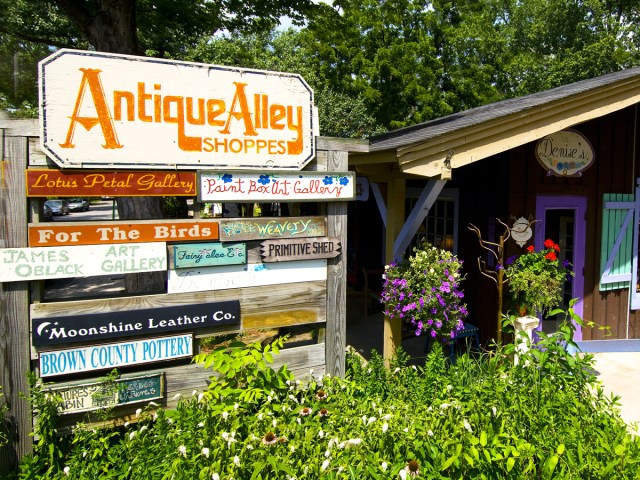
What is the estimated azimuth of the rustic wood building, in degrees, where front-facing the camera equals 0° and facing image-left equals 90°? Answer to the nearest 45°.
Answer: approximately 0°

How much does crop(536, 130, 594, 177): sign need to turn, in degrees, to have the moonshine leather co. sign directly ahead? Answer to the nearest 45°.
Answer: approximately 45° to its right

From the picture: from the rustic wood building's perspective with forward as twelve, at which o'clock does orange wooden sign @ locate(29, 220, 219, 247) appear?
The orange wooden sign is roughly at 1 o'clock from the rustic wood building.

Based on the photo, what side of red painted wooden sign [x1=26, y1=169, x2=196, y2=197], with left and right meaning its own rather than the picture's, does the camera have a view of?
front

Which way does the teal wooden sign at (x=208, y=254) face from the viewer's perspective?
toward the camera

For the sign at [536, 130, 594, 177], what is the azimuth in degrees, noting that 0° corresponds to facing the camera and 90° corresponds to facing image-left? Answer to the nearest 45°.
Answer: approximately 0°

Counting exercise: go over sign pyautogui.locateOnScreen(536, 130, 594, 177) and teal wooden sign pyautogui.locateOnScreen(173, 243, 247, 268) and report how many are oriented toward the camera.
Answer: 2

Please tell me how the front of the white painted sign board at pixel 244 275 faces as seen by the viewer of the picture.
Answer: facing the viewer and to the right of the viewer

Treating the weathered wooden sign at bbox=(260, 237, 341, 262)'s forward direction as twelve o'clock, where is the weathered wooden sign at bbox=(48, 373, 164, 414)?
the weathered wooden sign at bbox=(48, 373, 164, 414) is roughly at 2 o'clock from the weathered wooden sign at bbox=(260, 237, 341, 262).

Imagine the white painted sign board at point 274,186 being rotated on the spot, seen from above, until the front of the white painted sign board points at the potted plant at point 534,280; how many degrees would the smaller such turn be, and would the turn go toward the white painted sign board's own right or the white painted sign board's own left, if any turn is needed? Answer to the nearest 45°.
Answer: approximately 135° to the white painted sign board's own left

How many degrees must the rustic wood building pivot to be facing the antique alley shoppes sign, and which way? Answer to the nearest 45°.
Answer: approximately 45° to its right

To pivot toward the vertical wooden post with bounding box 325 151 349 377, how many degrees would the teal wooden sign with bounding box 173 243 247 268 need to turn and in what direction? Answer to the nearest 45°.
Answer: approximately 90° to its left
